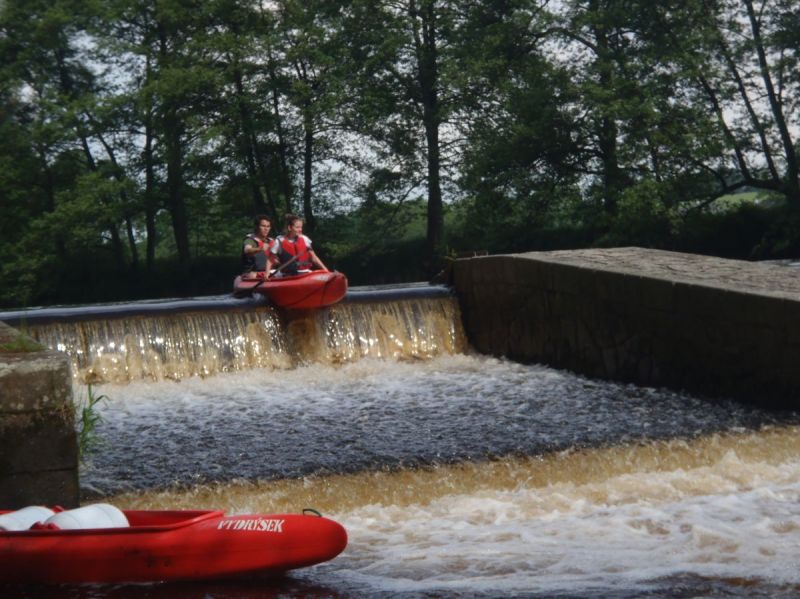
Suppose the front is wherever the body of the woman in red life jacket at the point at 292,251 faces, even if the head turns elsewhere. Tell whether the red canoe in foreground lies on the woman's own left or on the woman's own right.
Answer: on the woman's own right

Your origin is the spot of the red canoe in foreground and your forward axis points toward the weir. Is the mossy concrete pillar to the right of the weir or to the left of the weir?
left

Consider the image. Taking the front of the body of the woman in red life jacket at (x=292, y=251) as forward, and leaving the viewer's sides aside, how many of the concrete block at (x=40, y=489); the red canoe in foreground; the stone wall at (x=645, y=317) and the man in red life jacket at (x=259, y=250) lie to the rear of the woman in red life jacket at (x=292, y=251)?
1

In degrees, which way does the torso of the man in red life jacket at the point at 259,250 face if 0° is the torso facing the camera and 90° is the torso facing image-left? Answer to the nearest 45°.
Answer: approximately 315°

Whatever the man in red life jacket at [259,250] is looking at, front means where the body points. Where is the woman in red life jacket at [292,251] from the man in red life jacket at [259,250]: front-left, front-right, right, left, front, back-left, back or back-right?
front
